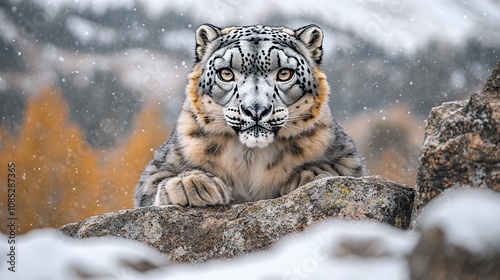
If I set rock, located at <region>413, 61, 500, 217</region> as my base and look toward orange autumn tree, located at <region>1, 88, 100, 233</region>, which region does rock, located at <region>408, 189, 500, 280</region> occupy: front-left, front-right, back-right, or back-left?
back-left

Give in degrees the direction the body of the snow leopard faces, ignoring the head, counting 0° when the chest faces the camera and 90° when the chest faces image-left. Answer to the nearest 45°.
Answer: approximately 0°

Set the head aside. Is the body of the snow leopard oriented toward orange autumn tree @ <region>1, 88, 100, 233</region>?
no

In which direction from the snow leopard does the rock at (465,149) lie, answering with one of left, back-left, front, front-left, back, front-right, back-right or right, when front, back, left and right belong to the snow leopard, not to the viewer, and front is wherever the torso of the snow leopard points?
front-left

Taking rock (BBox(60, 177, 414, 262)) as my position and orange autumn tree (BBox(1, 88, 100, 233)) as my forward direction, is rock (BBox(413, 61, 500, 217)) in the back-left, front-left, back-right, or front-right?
back-right

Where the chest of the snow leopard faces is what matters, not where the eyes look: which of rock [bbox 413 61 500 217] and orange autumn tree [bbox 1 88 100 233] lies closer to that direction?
the rock

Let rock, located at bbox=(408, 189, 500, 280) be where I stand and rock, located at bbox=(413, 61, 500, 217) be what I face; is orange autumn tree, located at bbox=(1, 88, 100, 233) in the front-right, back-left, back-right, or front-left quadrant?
front-left
